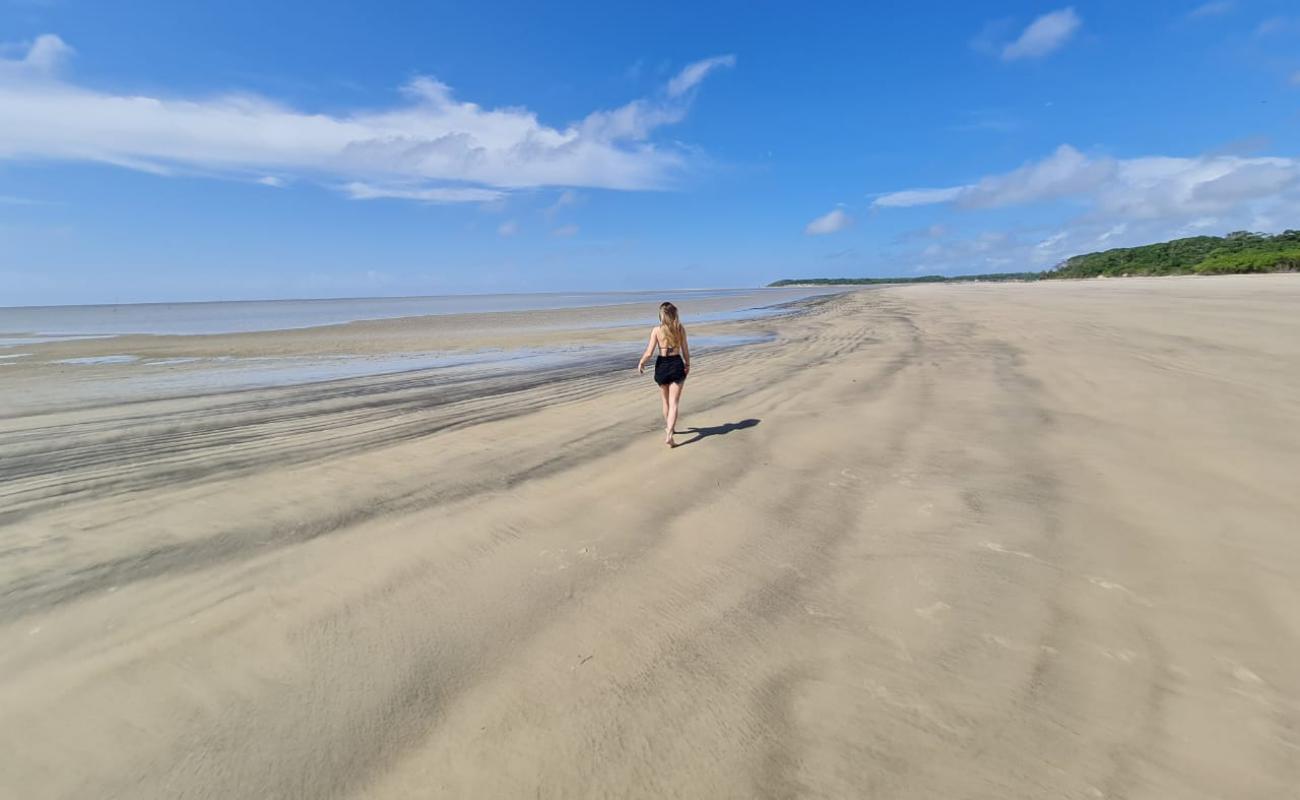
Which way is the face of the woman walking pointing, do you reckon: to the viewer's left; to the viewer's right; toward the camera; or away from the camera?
away from the camera

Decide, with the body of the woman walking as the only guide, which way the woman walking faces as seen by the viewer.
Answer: away from the camera
